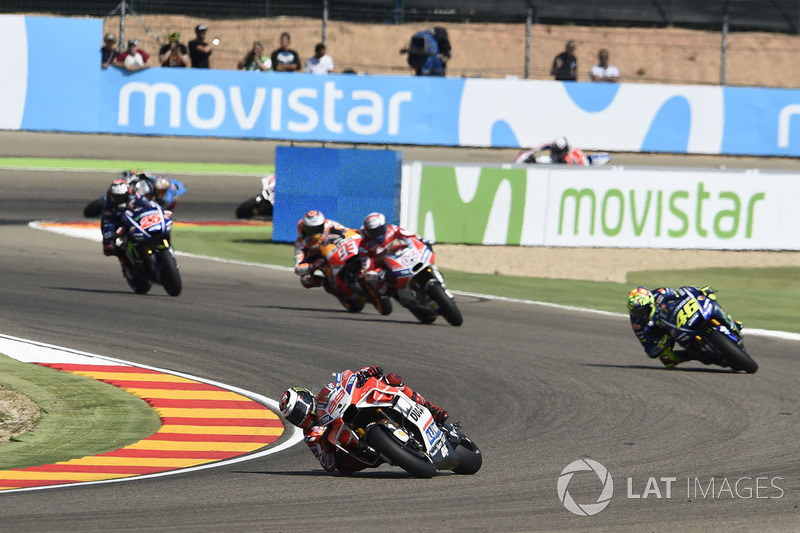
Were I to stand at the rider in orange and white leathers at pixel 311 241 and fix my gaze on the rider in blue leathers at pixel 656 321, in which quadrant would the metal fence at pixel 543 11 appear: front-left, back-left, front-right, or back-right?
back-left

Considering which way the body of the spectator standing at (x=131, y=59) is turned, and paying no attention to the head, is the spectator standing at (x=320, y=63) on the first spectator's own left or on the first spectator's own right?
on the first spectator's own left

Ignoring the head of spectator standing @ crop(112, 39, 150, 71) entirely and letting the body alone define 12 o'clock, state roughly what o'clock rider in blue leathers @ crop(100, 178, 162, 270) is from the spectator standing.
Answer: The rider in blue leathers is roughly at 12 o'clock from the spectator standing.

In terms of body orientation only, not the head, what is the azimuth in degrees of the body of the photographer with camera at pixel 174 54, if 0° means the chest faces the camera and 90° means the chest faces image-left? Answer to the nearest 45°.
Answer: approximately 0°

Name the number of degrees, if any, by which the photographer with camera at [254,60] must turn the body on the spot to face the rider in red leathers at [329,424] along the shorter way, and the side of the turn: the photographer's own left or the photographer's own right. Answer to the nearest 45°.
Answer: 0° — they already face them

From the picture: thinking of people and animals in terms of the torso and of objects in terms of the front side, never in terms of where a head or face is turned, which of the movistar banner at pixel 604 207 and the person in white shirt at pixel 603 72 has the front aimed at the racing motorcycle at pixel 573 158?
the person in white shirt

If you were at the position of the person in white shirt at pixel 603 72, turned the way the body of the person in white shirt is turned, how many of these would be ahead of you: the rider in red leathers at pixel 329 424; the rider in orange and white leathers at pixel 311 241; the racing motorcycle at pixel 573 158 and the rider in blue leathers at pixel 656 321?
4

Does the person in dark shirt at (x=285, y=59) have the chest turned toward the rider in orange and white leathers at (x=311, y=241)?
yes
